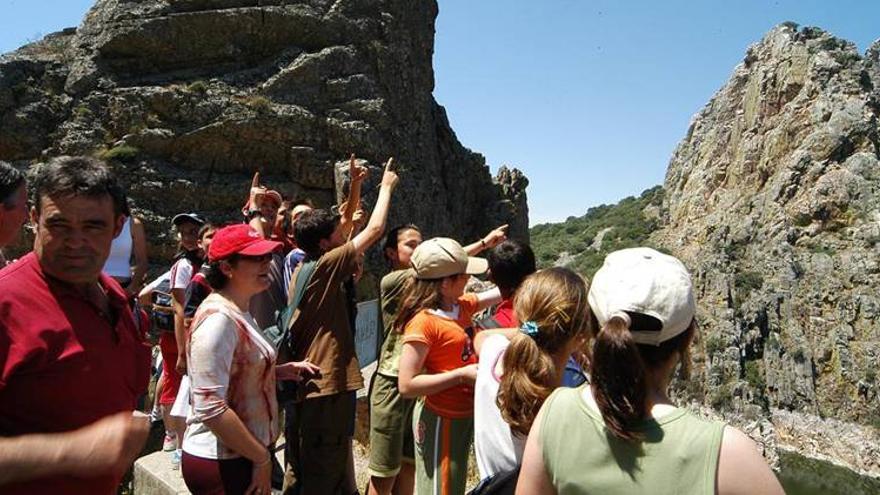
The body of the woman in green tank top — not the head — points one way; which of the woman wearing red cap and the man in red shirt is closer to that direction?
the woman wearing red cap

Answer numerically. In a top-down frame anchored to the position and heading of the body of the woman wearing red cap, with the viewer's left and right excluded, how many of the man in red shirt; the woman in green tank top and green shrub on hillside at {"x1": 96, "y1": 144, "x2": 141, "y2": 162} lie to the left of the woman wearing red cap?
1

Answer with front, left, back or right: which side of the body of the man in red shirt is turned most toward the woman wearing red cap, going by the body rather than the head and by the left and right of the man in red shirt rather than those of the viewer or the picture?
left

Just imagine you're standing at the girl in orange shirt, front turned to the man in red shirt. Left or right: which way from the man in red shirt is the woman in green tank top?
left

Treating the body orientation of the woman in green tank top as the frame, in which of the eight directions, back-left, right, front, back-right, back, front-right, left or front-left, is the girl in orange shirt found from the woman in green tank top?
front-left

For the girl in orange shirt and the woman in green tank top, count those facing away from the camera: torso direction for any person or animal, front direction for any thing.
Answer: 1

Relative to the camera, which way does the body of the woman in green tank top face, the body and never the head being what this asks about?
away from the camera

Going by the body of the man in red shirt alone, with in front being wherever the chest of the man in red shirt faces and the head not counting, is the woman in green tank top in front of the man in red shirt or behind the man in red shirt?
in front
